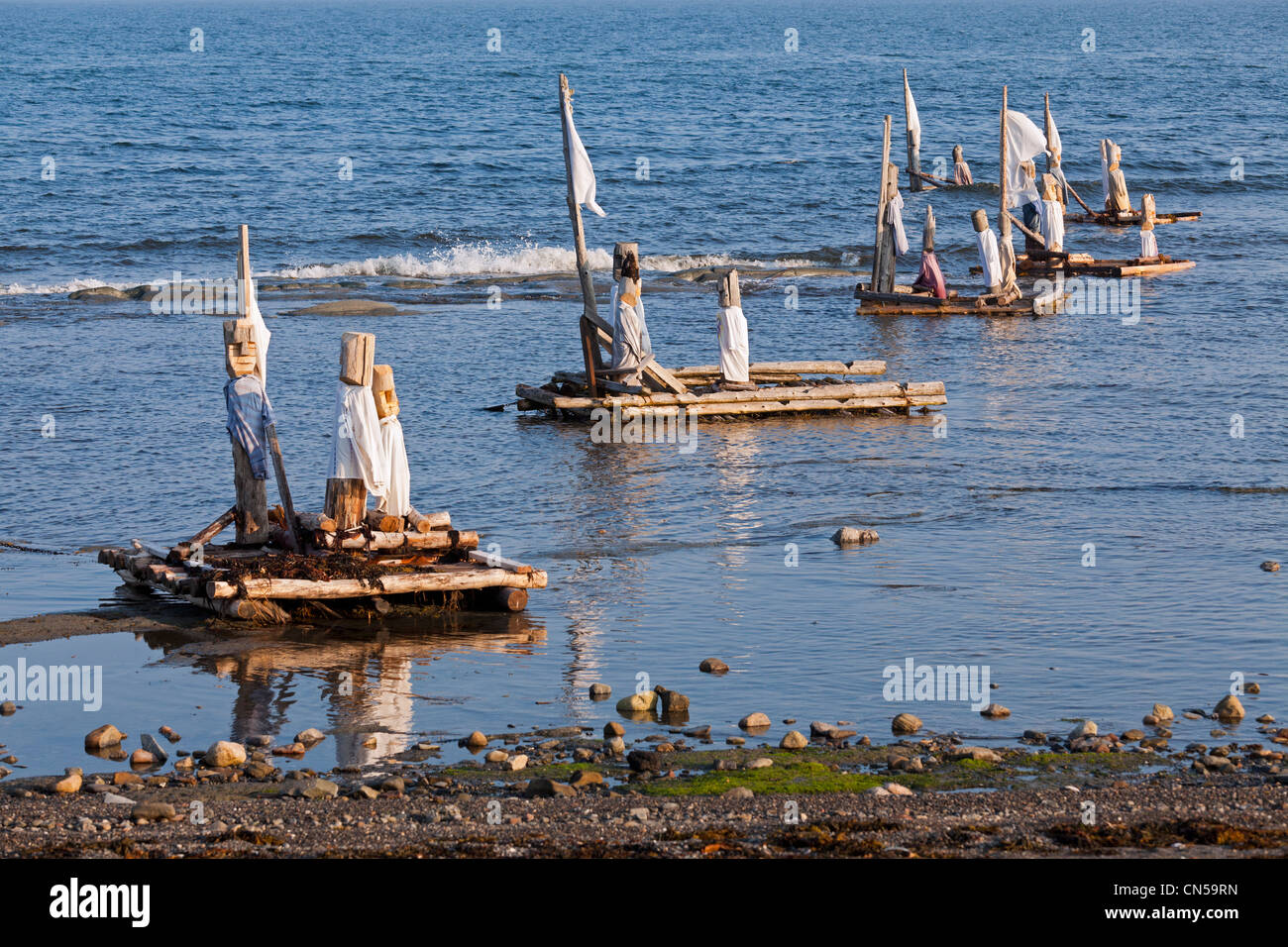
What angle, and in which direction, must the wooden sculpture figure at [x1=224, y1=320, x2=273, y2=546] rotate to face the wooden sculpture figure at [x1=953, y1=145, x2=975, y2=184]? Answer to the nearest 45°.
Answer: approximately 135° to its left

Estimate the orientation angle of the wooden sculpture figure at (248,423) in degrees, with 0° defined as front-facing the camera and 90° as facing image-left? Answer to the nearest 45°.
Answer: approximately 0°

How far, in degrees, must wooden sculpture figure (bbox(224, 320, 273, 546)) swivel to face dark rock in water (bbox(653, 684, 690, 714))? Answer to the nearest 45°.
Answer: approximately 45° to its left

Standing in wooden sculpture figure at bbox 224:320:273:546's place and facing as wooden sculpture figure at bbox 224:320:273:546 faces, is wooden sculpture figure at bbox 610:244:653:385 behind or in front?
behind

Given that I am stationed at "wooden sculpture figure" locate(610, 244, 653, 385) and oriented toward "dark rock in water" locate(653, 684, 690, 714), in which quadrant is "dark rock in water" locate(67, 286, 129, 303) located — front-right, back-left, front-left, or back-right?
back-right

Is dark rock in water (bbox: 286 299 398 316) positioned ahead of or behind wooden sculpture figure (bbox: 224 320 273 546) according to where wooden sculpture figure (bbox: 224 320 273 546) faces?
behind

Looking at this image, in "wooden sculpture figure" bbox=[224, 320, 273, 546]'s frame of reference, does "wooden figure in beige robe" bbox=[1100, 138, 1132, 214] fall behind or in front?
behind

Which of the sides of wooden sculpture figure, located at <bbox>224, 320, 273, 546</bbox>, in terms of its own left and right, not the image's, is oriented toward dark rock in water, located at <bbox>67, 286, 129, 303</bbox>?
back

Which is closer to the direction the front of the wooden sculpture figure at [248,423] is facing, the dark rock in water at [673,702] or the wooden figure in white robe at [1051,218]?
the dark rock in water

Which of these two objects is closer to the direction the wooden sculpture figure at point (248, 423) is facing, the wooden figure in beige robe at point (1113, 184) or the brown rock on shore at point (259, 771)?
the brown rock on shore

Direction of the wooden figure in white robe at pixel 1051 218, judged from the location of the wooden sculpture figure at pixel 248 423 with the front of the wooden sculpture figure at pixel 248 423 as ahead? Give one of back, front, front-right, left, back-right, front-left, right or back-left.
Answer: back-left

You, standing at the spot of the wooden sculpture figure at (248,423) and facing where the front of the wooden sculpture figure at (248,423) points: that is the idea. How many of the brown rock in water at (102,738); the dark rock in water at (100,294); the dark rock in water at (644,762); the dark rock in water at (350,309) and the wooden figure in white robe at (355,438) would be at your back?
2
